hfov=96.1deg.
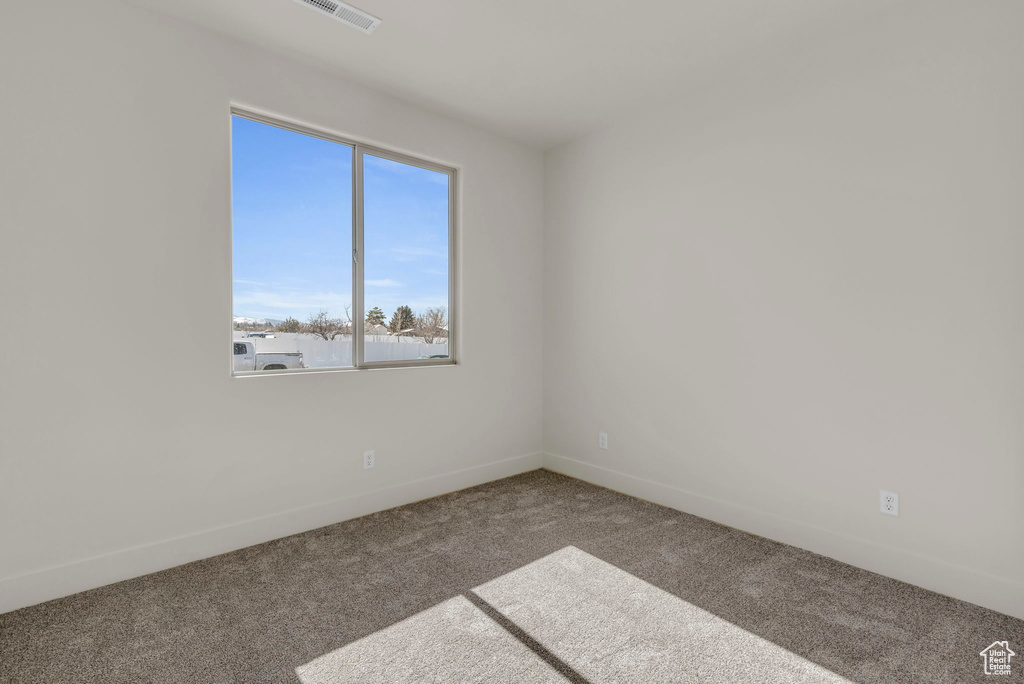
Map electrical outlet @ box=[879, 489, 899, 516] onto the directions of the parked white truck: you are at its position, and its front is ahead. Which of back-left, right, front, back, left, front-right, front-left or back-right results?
back-left

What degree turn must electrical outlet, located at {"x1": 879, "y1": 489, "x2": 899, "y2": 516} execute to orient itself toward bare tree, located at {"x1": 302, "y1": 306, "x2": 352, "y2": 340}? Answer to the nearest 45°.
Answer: approximately 45° to its right

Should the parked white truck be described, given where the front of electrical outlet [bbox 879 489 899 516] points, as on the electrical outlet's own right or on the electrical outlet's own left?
on the electrical outlet's own right

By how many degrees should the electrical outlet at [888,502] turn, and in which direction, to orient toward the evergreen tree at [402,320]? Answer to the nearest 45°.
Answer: approximately 90° to its right

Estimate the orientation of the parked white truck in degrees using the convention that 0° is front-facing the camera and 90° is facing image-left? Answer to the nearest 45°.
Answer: approximately 90°

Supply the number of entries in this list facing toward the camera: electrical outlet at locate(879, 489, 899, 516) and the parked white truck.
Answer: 1

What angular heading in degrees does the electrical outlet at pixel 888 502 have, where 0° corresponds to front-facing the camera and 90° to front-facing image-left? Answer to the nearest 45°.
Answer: approximately 0°

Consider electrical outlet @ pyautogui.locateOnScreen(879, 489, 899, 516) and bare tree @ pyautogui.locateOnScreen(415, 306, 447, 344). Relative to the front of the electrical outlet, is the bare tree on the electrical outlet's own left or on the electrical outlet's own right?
on the electrical outlet's own right
